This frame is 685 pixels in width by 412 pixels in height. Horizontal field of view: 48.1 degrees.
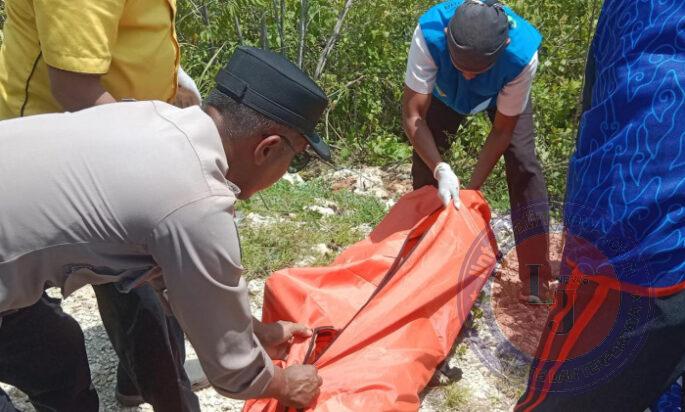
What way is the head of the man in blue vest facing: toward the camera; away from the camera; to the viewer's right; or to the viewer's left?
toward the camera

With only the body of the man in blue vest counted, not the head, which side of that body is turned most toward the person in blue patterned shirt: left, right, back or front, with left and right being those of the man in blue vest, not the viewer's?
front

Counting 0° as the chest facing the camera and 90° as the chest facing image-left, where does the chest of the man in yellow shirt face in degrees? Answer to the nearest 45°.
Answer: approximately 270°

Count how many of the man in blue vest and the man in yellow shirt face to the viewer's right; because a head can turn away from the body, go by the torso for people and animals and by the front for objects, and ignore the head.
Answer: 1

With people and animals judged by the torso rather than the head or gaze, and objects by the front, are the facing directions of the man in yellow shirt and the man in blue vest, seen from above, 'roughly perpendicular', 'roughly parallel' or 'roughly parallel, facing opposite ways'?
roughly perpendicular

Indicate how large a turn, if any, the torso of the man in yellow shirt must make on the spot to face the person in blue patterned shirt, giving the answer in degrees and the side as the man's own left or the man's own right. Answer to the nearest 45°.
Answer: approximately 45° to the man's own right

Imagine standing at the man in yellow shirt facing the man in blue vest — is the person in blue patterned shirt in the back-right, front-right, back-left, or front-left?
front-right

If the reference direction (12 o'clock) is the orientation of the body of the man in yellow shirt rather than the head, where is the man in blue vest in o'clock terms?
The man in blue vest is roughly at 11 o'clock from the man in yellow shirt.

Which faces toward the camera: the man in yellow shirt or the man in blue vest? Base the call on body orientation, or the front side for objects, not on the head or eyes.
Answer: the man in blue vest

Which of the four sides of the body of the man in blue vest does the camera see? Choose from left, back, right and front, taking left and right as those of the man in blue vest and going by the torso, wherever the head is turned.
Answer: front
